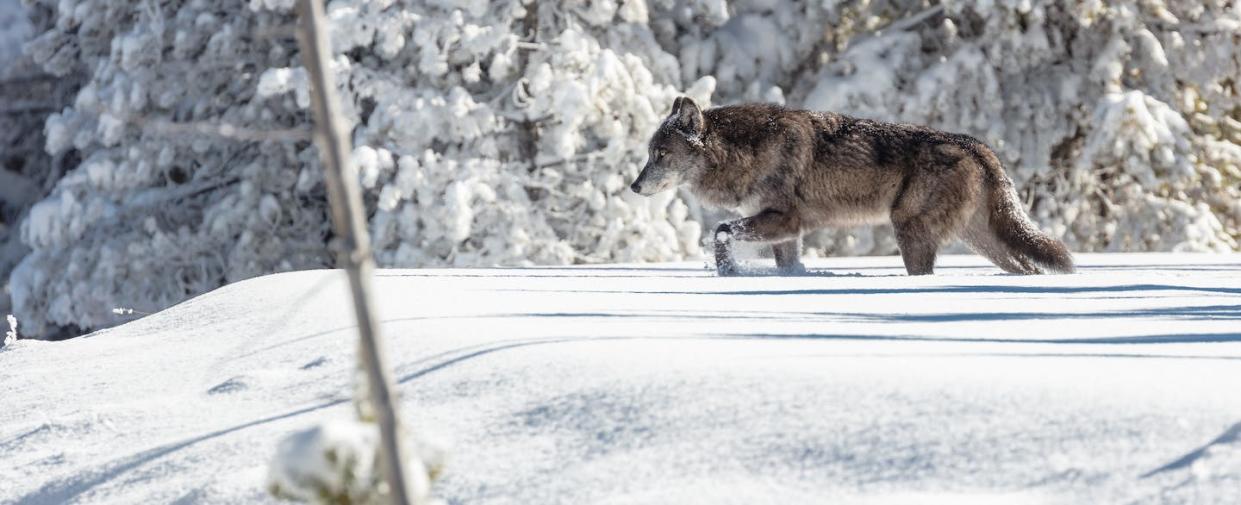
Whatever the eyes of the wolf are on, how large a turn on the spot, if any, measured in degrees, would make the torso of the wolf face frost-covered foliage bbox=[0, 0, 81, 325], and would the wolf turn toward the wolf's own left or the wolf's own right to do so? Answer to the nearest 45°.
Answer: approximately 45° to the wolf's own right

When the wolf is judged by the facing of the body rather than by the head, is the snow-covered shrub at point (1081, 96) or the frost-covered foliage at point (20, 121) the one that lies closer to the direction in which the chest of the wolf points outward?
the frost-covered foliage

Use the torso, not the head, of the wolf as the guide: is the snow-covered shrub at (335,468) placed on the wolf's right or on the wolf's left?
on the wolf's left

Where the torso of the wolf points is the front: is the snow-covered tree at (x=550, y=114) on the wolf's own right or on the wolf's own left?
on the wolf's own right

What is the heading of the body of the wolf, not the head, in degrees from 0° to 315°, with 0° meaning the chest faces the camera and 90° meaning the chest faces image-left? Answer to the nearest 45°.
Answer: approximately 90°

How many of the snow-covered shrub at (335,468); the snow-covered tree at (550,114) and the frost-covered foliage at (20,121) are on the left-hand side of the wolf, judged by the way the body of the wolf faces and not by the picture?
1

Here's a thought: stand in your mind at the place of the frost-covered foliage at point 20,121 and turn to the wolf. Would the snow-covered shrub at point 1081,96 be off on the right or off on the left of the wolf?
left

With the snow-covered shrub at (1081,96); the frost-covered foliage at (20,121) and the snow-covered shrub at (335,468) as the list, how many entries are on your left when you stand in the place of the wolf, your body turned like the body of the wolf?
1

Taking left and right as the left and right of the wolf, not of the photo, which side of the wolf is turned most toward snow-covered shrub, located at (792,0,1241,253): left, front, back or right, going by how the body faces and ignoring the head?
right

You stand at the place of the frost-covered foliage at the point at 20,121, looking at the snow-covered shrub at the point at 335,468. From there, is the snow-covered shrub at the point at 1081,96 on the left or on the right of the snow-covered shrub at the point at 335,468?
left
